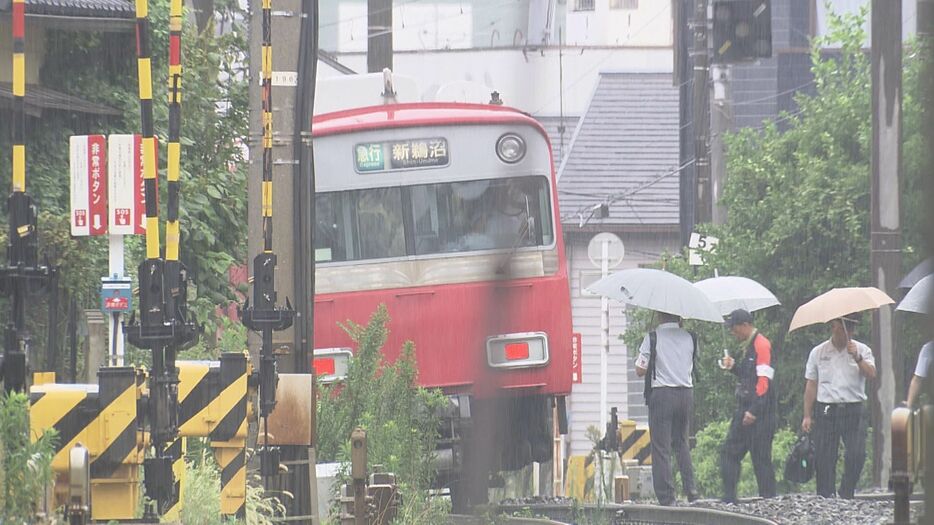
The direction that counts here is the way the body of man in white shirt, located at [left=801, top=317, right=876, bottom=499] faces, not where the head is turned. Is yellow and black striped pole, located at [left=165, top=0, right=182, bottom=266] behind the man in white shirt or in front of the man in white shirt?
in front

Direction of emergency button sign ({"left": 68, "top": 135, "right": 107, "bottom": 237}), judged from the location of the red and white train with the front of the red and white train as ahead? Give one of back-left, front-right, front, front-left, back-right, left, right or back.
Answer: front-right

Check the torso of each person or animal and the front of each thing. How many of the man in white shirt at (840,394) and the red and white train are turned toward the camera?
2

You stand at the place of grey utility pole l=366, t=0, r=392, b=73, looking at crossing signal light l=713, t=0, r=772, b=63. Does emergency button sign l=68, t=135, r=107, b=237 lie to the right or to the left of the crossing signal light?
right

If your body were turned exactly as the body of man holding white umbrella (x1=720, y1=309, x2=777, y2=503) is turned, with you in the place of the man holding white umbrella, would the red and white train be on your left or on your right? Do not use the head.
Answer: on your right

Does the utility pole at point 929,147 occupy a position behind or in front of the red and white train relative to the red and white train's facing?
in front

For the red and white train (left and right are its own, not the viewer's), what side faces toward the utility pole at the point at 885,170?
left

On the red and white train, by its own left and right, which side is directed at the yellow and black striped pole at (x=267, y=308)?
front

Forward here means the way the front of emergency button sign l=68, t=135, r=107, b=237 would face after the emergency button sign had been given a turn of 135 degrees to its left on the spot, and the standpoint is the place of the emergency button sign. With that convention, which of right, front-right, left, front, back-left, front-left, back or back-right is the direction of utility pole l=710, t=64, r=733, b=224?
front

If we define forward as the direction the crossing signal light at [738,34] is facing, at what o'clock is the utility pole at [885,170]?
The utility pole is roughly at 11 o'clock from the crossing signal light.
